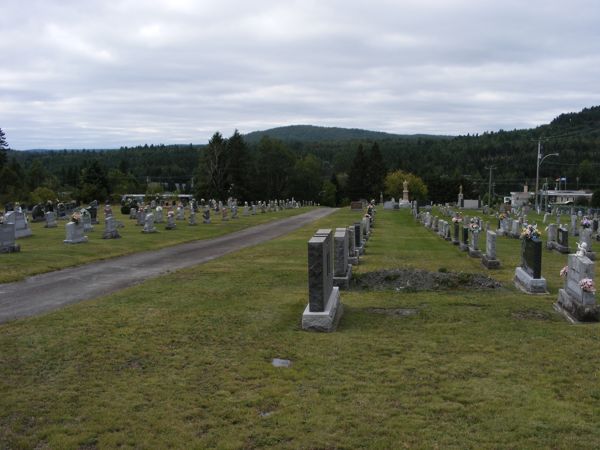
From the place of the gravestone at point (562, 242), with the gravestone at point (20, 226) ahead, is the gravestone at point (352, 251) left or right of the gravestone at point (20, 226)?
left

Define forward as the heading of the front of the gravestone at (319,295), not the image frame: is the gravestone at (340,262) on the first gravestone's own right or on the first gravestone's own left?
on the first gravestone's own left

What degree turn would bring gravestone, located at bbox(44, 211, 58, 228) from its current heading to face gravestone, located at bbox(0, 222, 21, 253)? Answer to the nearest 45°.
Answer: approximately 45° to its right

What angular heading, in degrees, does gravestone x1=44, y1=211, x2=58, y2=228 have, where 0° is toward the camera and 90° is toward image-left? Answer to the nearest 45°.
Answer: approximately 315°

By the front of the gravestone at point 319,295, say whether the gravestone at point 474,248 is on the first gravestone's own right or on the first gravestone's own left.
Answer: on the first gravestone's own left
